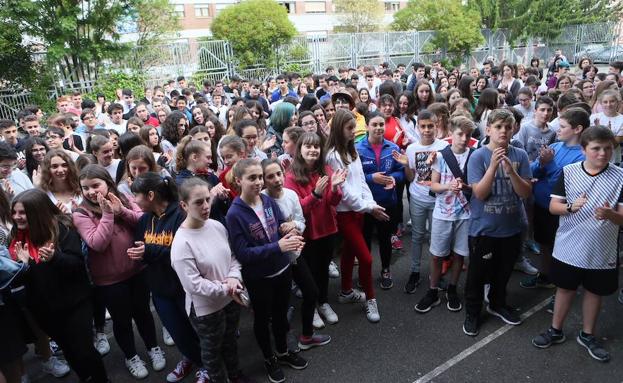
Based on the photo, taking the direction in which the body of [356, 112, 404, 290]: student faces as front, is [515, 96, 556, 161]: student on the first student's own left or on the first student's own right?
on the first student's own left

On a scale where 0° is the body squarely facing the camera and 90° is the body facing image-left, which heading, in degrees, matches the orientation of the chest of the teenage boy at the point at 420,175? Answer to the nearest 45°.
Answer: approximately 0°

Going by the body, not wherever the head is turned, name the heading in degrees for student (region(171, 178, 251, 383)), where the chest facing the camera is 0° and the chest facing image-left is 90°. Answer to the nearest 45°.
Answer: approximately 315°

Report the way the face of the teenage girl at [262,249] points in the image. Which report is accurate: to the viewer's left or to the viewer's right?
to the viewer's right

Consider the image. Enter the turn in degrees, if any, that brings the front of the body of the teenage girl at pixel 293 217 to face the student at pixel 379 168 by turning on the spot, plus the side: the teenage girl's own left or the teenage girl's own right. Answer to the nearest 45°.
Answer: approximately 90° to the teenage girl's own left

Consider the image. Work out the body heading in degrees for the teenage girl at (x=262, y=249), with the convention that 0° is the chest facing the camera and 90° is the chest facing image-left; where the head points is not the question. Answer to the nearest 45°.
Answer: approximately 315°

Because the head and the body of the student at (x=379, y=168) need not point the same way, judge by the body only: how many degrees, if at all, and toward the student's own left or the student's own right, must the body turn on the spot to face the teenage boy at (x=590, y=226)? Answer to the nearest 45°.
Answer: approximately 45° to the student's own left

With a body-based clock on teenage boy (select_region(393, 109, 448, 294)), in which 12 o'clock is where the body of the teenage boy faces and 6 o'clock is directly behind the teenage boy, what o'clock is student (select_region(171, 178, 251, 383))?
The student is roughly at 1 o'clock from the teenage boy.
